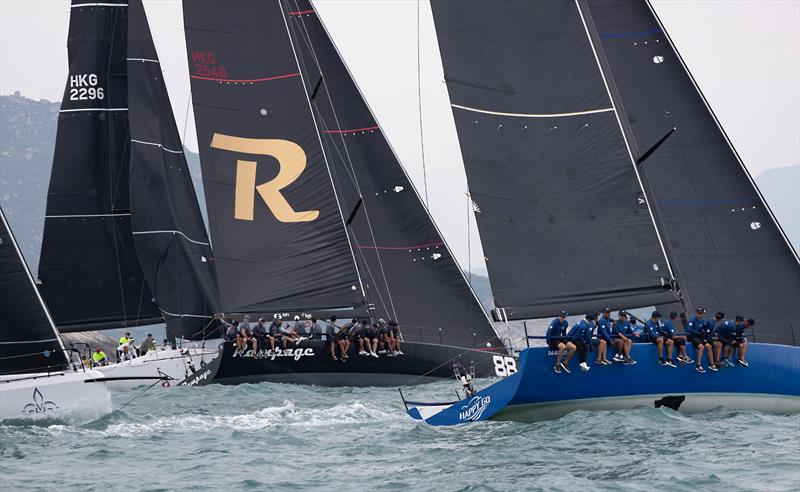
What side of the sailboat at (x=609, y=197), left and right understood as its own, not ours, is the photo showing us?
right

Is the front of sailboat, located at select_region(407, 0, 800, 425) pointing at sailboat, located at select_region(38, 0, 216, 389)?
no

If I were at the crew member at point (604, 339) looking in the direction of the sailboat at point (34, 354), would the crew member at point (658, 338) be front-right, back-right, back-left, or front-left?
back-right

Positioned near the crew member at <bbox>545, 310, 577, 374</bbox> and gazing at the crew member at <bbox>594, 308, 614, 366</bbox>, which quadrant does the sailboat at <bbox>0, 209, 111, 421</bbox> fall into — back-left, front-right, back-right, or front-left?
back-left

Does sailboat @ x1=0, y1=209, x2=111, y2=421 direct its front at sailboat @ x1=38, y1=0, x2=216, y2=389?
no

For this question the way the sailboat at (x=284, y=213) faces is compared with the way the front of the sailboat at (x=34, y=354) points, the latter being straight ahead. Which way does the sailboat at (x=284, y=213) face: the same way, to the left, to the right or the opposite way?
the same way

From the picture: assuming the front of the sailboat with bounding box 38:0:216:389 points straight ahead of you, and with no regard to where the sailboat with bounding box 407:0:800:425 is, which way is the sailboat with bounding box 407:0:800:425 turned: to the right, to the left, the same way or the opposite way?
the same way
